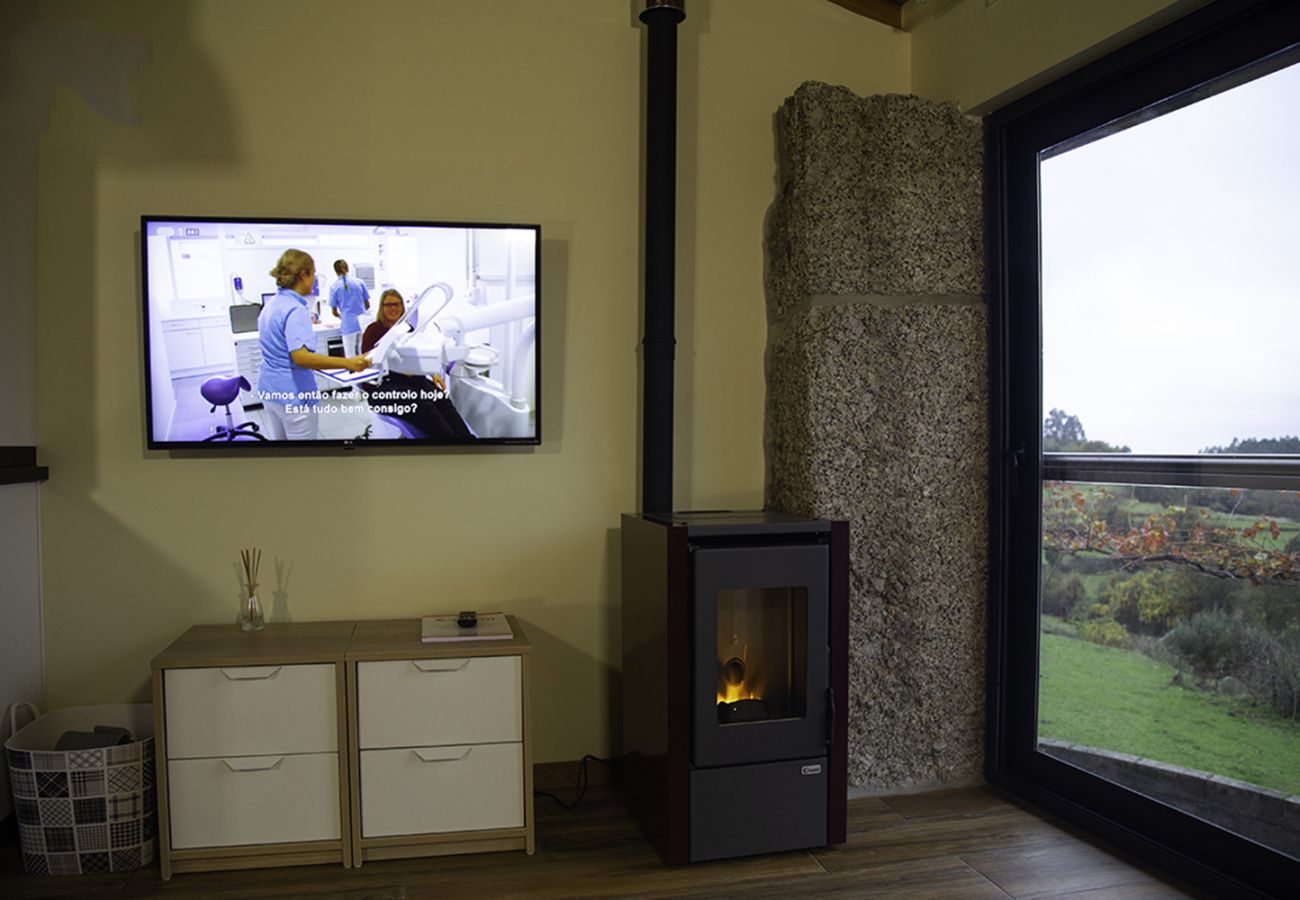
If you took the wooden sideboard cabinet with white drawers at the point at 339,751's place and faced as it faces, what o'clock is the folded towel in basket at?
The folded towel in basket is roughly at 4 o'clock from the wooden sideboard cabinet with white drawers.

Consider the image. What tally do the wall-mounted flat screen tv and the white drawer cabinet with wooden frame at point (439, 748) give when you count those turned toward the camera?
2

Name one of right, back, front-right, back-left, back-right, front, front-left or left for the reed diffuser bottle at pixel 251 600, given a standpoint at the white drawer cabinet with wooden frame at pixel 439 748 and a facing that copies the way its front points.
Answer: back-right

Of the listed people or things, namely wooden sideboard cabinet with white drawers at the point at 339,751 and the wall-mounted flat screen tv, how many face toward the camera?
2

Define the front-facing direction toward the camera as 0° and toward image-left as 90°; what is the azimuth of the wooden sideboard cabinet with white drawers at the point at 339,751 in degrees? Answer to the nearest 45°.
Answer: approximately 0°

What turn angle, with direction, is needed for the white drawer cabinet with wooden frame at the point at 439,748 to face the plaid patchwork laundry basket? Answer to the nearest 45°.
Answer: approximately 90° to its right

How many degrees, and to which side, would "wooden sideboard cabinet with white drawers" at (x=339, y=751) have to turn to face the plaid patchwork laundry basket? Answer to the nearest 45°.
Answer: approximately 90° to its right

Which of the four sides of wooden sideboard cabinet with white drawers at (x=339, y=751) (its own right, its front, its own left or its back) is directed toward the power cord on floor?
left
